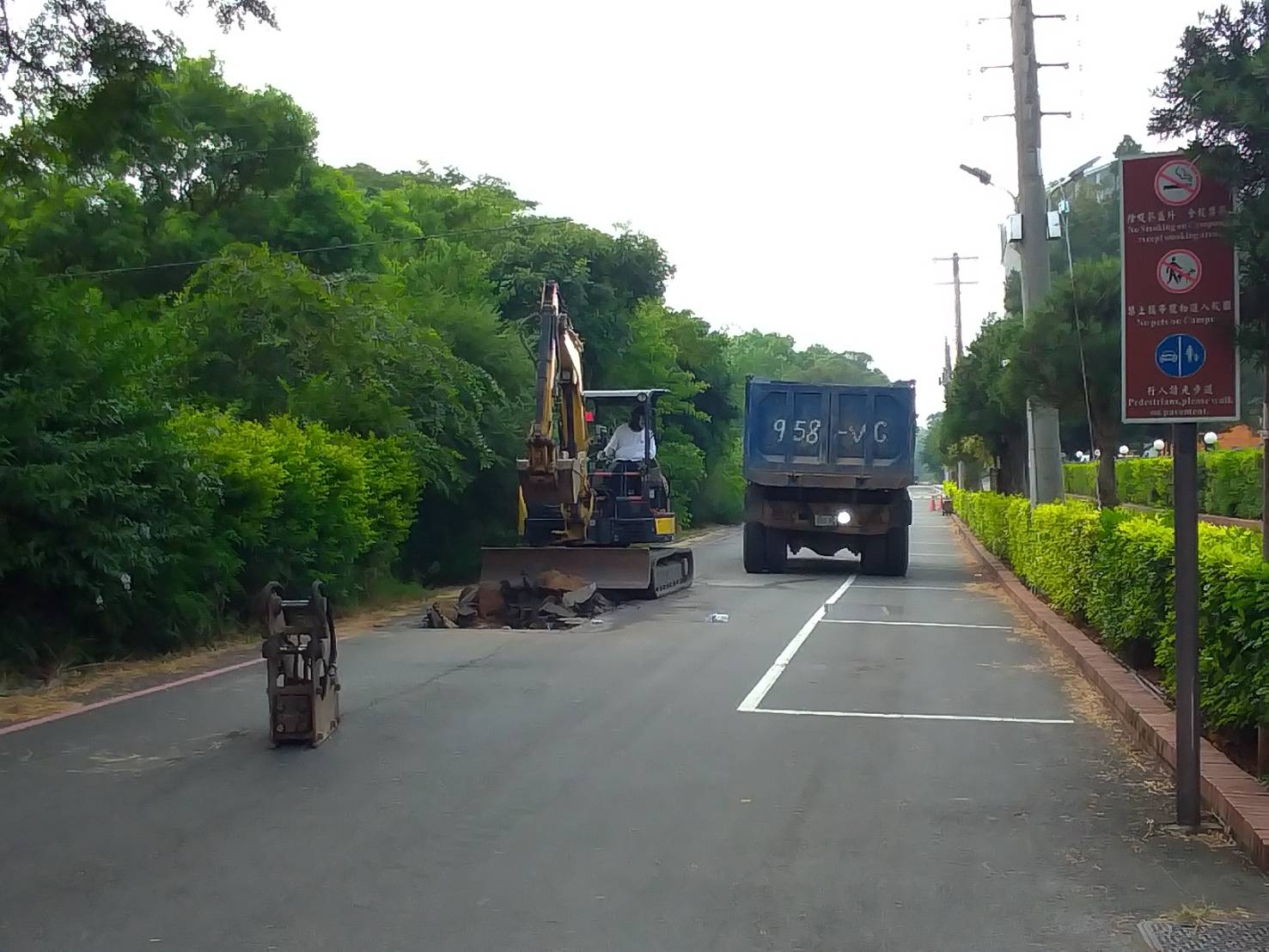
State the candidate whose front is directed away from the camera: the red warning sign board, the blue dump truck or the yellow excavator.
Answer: the blue dump truck

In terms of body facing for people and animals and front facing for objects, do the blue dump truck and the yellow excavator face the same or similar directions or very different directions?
very different directions

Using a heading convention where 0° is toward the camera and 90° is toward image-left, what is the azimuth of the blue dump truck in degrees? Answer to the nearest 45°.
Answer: approximately 180°

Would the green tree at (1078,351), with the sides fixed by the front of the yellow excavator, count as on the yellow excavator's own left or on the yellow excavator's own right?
on the yellow excavator's own left

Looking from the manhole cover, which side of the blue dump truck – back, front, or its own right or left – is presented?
back

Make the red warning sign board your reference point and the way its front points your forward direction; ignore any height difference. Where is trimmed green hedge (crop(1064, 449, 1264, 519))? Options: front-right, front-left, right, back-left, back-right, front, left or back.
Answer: back

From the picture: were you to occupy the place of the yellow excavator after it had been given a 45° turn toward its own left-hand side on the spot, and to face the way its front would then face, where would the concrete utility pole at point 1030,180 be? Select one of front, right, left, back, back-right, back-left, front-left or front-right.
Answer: back-left

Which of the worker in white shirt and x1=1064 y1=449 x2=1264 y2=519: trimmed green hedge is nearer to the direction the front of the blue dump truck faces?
the trimmed green hedge
